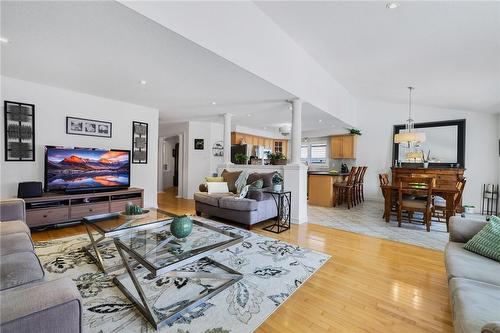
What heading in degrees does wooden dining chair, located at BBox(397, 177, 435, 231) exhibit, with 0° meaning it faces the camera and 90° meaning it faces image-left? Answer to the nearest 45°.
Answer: approximately 180°

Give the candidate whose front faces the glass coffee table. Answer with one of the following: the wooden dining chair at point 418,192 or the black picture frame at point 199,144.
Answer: the black picture frame

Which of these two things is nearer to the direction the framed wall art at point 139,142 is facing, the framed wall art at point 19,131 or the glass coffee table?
the glass coffee table

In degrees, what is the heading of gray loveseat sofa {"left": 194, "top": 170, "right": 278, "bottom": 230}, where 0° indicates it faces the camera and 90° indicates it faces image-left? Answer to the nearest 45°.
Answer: approximately 45°

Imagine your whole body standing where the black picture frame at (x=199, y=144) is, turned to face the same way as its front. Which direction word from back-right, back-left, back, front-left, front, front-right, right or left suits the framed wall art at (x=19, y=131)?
front-right

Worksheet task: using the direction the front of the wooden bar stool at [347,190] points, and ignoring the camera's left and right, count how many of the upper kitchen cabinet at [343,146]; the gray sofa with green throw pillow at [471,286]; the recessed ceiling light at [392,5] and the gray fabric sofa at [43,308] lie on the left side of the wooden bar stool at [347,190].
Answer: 3

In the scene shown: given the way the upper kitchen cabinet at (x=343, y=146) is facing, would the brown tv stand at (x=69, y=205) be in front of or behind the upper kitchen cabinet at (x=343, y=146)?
in front

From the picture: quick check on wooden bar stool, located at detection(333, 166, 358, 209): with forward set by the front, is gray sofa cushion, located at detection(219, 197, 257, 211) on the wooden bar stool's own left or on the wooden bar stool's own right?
on the wooden bar stool's own left

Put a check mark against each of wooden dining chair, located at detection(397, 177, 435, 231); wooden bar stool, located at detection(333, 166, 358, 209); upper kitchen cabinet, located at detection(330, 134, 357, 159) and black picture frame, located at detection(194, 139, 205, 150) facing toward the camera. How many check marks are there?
2

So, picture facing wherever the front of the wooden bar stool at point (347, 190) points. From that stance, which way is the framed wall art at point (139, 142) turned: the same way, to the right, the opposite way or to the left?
the opposite way

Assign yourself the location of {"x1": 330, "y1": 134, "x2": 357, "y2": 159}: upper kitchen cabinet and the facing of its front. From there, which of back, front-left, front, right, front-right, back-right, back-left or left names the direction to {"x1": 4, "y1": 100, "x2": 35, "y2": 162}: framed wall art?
front-right

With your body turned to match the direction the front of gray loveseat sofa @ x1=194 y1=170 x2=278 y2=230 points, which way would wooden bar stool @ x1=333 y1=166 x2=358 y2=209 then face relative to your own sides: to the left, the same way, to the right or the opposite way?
to the right

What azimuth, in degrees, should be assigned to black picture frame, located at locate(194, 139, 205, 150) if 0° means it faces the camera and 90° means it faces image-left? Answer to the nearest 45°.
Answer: approximately 0°

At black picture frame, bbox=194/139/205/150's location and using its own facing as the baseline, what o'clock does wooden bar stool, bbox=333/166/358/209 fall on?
The wooden bar stool is roughly at 10 o'clock from the black picture frame.

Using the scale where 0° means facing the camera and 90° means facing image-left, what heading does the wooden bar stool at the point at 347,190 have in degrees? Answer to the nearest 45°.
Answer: approximately 90°

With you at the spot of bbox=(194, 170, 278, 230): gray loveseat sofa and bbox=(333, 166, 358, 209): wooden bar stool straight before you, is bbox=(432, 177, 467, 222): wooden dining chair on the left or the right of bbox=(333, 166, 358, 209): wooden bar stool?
right

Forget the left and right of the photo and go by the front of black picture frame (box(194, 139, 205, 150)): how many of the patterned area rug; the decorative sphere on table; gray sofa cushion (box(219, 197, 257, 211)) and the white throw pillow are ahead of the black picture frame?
4

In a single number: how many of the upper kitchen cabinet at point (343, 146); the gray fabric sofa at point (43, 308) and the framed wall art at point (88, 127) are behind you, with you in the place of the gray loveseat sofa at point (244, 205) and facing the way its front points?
1

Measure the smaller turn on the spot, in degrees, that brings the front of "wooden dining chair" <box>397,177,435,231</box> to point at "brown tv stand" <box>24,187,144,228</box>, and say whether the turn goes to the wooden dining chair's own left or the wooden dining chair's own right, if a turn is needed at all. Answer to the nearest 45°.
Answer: approximately 135° to the wooden dining chair's own left
